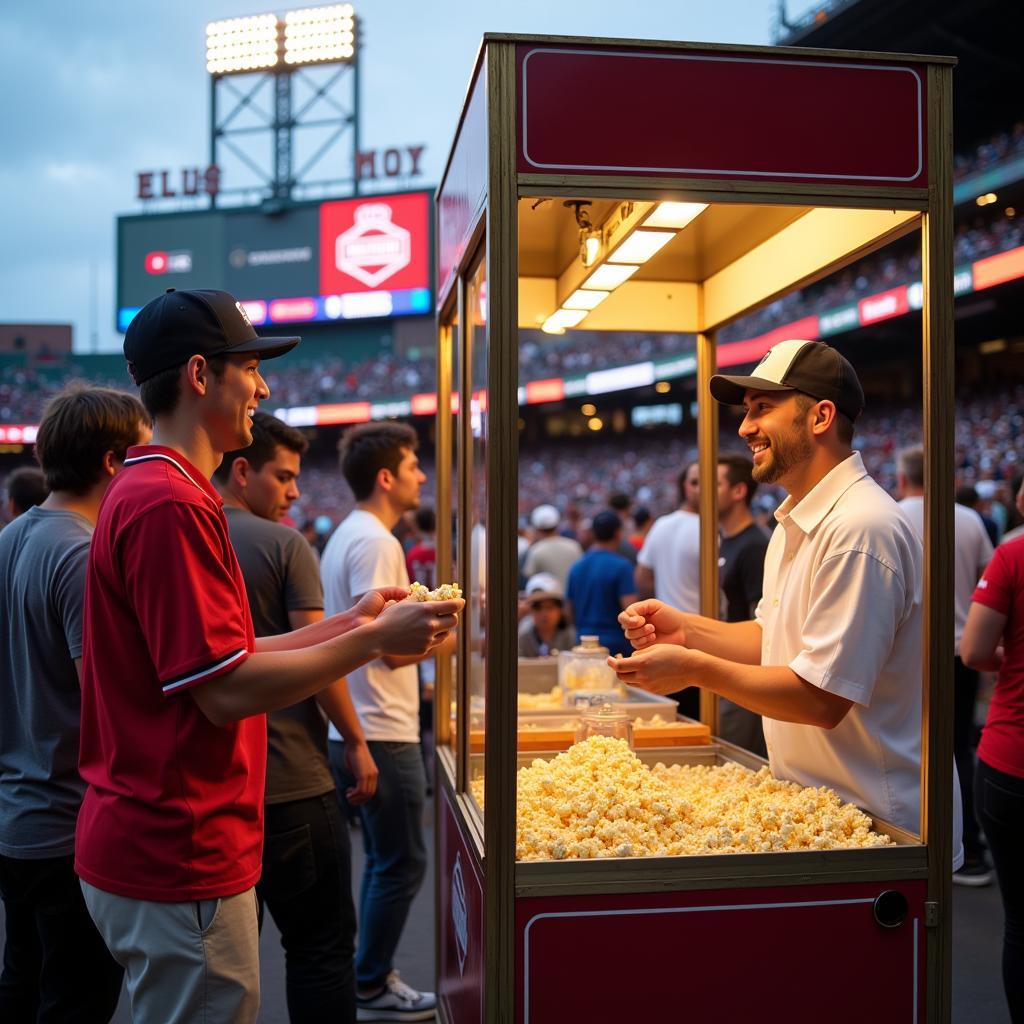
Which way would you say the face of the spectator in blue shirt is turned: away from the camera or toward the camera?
away from the camera

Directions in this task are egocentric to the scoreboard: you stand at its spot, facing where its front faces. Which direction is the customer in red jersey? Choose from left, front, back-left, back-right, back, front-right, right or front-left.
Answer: front

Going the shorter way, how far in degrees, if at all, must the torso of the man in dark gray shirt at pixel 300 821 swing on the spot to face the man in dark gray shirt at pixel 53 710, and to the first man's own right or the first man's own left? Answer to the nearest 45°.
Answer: approximately 180°

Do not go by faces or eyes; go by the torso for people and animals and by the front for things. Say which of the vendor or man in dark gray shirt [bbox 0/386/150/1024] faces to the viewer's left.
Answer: the vendor

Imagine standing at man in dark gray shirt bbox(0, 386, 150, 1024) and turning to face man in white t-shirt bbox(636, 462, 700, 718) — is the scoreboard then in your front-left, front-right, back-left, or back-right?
front-left

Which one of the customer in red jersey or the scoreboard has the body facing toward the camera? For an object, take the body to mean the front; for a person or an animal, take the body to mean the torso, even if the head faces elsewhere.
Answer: the scoreboard

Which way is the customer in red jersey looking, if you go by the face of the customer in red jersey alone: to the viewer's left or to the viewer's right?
to the viewer's right

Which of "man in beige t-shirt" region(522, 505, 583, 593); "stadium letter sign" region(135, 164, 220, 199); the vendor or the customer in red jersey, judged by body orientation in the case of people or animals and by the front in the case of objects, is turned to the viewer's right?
the customer in red jersey

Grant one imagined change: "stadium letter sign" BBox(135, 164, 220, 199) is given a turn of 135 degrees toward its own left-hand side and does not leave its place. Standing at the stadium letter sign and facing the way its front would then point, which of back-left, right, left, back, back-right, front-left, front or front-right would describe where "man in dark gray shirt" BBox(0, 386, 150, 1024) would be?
back-right

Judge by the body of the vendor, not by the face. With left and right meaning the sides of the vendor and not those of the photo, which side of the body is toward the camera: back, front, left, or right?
left

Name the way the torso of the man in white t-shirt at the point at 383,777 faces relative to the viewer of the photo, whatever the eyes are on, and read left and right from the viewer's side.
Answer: facing to the right of the viewer

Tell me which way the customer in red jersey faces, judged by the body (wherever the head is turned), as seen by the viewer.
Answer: to the viewer's right

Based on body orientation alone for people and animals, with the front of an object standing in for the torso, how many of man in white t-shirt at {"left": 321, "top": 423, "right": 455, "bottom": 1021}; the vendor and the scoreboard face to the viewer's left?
1
